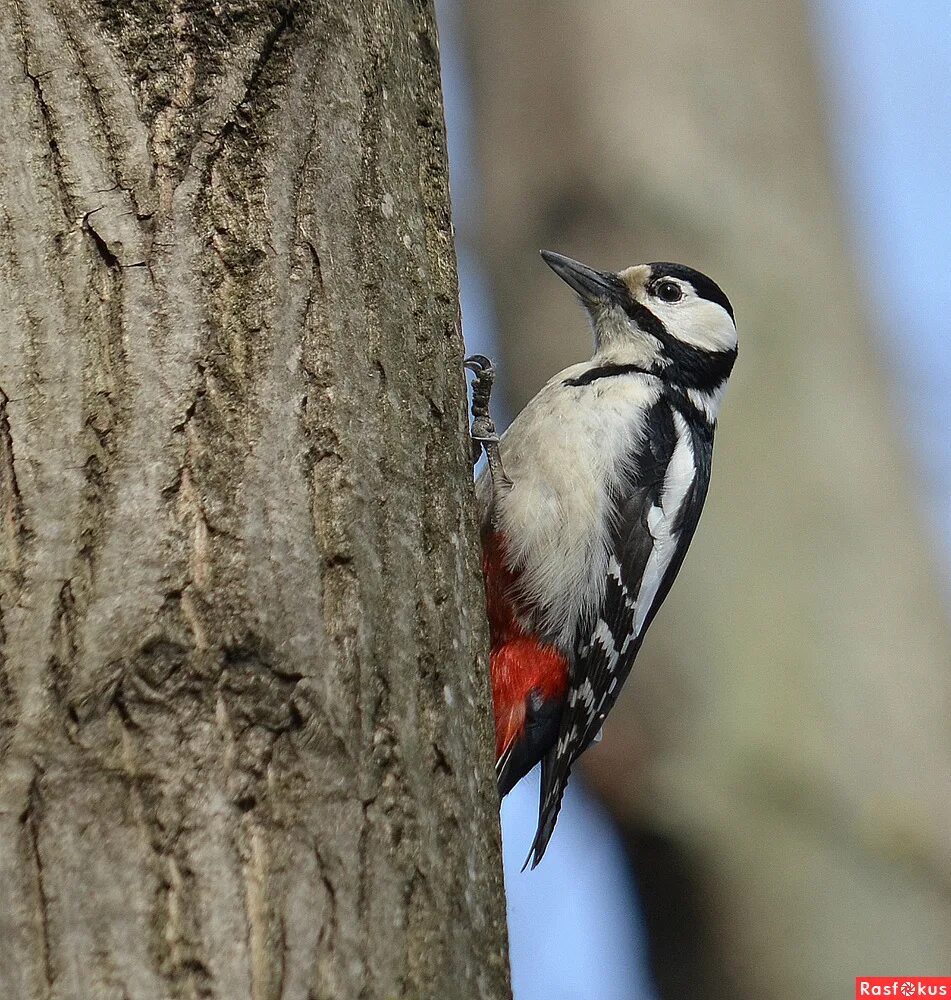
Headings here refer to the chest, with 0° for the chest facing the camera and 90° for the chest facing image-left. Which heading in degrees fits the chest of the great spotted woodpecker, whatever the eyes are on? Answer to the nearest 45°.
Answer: approximately 90°
